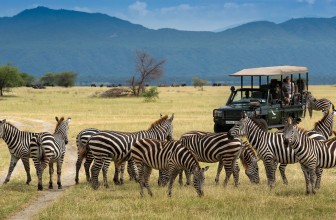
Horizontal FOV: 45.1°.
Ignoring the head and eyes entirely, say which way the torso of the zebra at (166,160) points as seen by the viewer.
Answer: to the viewer's right

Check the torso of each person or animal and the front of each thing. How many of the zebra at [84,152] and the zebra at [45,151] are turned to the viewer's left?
0

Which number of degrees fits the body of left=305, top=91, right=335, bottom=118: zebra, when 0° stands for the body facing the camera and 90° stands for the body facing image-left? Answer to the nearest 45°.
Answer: approximately 90°

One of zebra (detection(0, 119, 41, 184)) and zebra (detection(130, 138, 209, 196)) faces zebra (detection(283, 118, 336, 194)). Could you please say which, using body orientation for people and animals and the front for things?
zebra (detection(130, 138, 209, 196))

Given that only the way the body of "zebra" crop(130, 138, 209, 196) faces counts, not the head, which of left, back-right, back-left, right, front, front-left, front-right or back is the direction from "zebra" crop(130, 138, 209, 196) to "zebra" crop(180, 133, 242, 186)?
front-left

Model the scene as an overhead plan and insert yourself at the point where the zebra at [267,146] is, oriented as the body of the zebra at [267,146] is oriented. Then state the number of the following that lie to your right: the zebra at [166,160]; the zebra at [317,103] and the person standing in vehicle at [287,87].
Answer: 2

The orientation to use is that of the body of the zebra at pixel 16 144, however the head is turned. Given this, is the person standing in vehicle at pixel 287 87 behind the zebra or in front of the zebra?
behind
